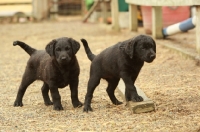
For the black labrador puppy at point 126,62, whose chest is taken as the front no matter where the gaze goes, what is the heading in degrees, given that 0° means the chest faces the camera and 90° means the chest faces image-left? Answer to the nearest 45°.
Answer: approximately 270°

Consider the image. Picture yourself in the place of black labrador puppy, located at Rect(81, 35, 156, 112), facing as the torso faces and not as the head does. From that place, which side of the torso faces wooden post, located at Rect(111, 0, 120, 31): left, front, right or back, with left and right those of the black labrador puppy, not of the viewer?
left

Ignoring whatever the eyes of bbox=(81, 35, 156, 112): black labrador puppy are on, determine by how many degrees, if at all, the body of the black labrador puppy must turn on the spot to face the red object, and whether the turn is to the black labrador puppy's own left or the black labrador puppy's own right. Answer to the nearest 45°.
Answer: approximately 90° to the black labrador puppy's own left

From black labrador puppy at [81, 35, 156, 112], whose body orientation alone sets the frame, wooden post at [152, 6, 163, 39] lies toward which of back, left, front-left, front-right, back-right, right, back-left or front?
left

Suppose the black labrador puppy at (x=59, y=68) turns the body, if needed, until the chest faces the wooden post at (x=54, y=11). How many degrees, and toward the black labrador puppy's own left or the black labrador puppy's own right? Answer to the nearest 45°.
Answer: approximately 135° to the black labrador puppy's own left

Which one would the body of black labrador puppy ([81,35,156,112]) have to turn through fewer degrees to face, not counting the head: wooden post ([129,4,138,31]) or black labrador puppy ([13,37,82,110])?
the wooden post

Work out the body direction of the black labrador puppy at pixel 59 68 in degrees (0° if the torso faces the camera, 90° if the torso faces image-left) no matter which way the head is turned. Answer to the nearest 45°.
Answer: approximately 315°

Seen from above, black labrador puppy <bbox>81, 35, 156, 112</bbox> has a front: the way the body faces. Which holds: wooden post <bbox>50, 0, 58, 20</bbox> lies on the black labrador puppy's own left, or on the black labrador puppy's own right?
on the black labrador puppy's own left

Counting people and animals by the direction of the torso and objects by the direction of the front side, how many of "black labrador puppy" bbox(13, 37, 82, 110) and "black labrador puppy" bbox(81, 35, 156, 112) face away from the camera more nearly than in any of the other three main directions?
0

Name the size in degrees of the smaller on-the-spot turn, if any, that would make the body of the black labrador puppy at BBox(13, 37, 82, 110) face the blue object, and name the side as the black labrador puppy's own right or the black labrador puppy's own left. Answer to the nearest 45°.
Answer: approximately 90° to the black labrador puppy's own left

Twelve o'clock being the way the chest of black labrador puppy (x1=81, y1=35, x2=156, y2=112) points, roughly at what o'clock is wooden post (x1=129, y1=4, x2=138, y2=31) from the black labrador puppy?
The wooden post is roughly at 9 o'clock from the black labrador puppy.

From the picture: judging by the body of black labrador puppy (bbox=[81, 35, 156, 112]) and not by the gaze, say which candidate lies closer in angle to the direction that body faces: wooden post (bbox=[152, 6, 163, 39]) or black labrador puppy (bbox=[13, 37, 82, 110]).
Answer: the wooden post
